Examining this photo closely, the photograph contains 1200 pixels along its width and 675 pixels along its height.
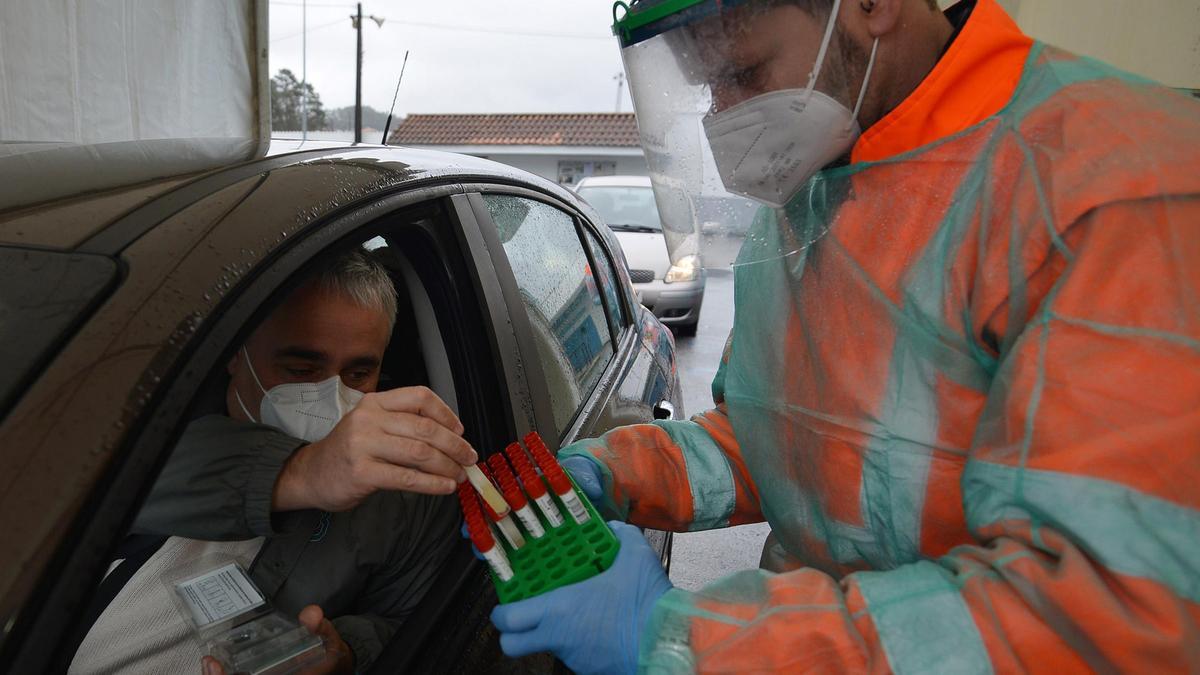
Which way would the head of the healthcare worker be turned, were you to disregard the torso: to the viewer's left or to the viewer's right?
to the viewer's left

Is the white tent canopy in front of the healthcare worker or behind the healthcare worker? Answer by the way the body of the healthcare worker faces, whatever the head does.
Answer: in front

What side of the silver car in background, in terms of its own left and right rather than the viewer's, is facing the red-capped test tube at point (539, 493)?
front

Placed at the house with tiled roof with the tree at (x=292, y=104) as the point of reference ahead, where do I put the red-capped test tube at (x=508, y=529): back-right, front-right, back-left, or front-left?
back-left

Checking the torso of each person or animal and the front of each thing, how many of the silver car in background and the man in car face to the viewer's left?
0

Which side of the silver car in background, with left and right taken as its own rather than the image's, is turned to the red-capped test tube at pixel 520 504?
front

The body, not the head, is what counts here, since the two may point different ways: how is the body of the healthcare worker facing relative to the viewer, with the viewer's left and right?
facing the viewer and to the left of the viewer

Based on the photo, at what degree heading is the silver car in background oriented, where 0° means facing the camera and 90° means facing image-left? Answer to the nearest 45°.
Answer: approximately 0°

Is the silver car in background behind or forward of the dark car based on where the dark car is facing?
behind
